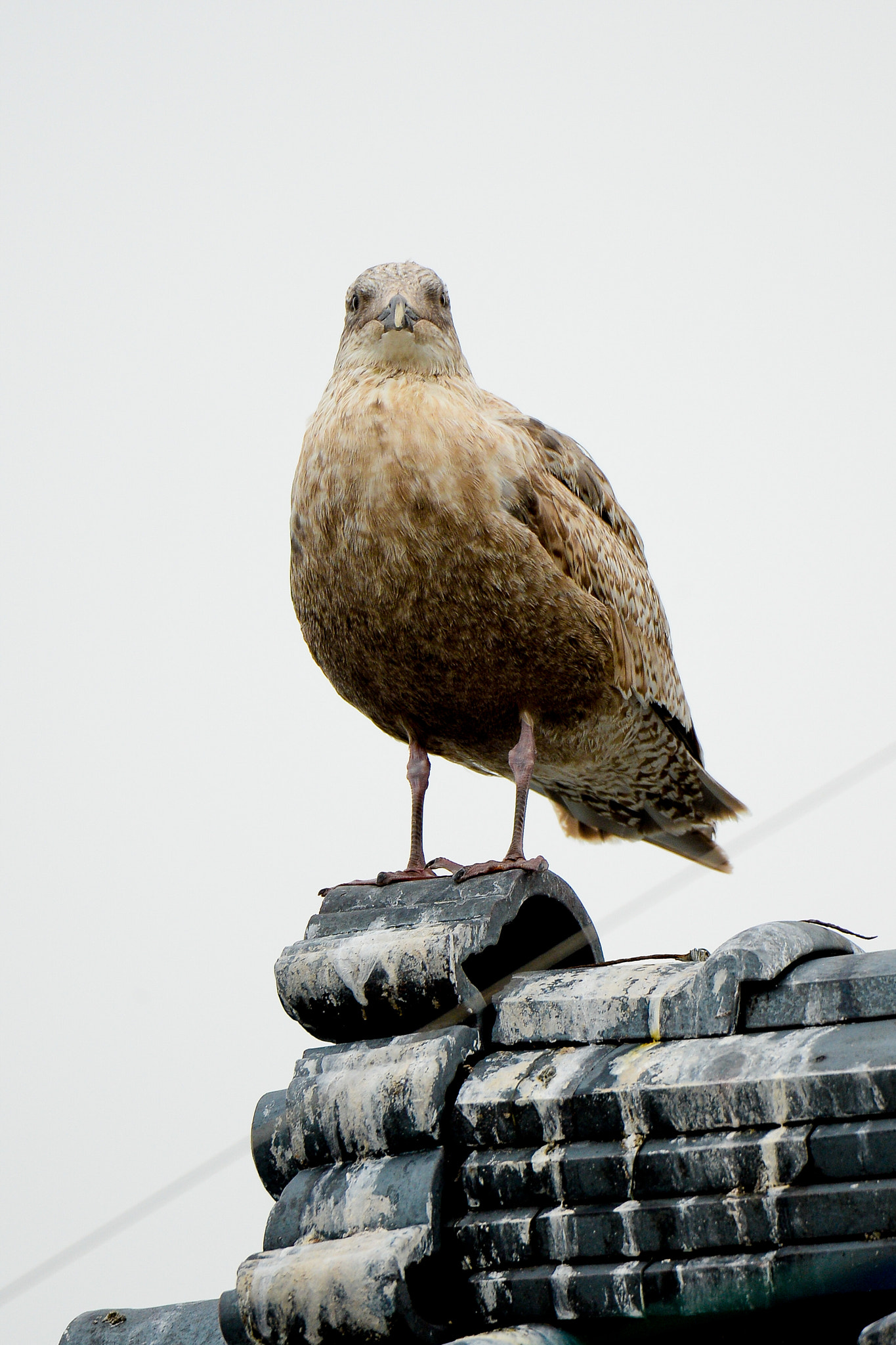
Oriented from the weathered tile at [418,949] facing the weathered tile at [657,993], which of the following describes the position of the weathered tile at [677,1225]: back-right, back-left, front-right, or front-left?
front-right

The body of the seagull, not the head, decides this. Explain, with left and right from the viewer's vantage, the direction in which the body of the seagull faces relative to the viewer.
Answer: facing the viewer and to the left of the viewer
